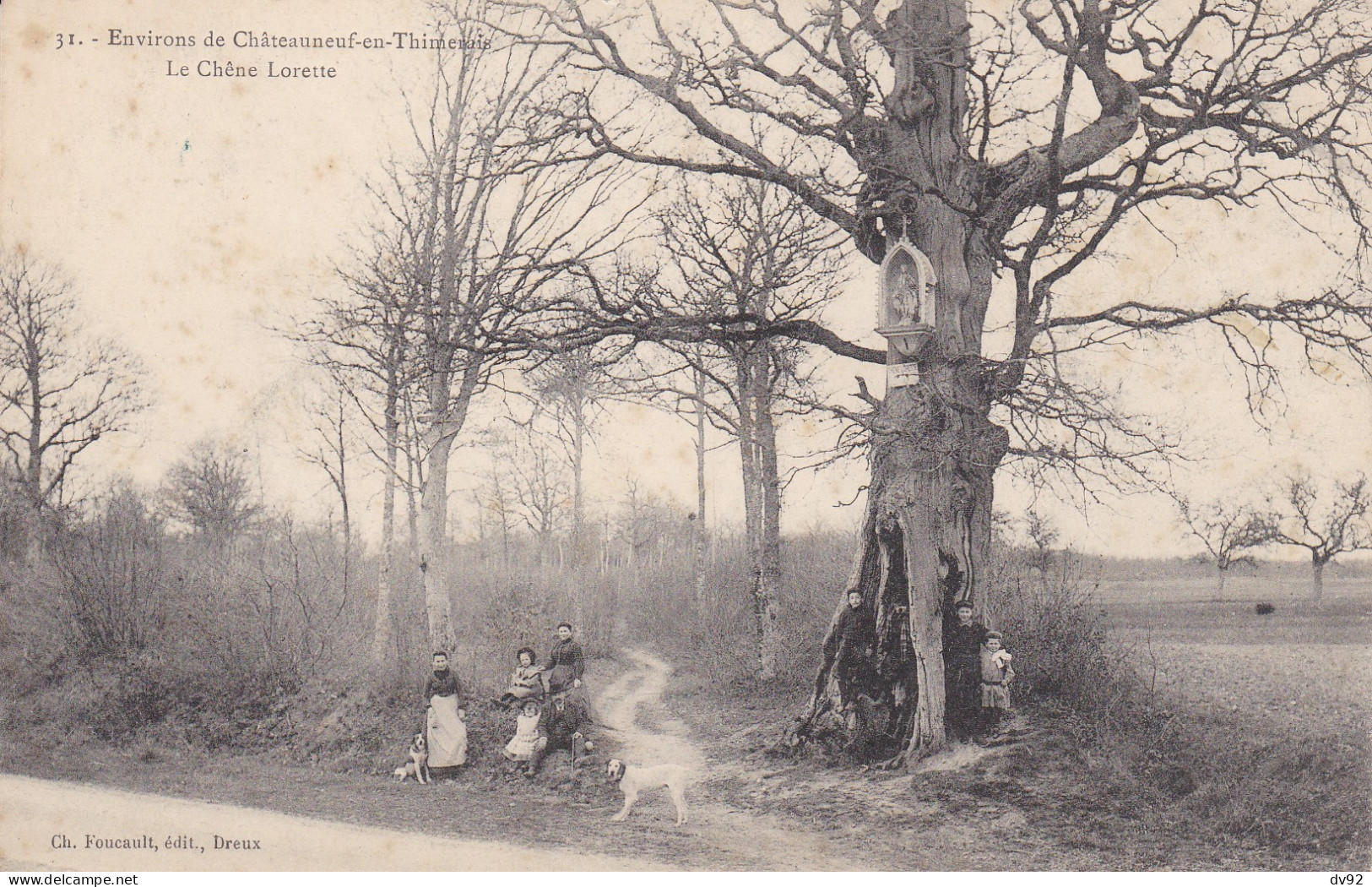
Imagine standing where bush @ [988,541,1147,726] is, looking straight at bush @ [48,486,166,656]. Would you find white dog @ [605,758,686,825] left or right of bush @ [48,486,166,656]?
left

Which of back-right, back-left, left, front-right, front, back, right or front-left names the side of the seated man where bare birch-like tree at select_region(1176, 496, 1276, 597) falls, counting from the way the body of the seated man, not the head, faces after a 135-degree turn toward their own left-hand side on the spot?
front

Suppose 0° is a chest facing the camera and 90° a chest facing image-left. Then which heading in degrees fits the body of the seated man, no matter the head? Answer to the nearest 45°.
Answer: approximately 0°

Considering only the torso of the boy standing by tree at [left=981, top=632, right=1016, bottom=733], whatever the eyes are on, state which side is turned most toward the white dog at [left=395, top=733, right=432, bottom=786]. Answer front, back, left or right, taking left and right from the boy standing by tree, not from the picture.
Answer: right

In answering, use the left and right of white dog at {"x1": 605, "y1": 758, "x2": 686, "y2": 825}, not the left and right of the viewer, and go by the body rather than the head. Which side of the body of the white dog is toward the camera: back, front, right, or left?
left

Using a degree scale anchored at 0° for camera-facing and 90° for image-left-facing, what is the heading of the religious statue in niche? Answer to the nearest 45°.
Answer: approximately 0°

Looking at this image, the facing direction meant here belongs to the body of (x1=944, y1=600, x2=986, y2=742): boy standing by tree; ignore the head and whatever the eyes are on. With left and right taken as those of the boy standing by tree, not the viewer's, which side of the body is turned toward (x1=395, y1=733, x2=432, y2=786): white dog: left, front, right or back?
right

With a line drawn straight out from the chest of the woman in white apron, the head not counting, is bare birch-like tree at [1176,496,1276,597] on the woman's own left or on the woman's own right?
on the woman's own left

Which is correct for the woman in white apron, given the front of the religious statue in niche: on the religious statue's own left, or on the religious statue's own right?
on the religious statue's own right
